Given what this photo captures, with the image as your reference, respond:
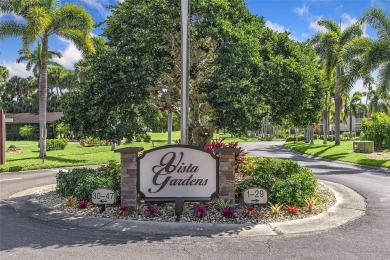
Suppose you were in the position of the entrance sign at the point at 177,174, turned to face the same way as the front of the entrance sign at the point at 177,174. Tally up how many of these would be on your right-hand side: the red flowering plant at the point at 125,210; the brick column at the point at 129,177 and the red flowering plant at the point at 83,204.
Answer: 3

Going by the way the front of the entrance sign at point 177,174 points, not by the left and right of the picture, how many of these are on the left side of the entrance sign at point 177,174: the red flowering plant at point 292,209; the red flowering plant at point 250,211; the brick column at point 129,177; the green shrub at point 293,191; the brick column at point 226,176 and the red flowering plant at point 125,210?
4

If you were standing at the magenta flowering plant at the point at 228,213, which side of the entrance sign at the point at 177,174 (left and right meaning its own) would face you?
left

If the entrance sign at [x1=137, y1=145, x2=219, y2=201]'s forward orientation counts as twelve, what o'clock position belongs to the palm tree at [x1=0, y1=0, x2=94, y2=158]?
The palm tree is roughly at 5 o'clock from the entrance sign.

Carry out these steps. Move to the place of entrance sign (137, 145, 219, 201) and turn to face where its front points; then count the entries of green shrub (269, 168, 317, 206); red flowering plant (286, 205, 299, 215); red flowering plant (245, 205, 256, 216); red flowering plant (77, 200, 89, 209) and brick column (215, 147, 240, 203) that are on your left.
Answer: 4

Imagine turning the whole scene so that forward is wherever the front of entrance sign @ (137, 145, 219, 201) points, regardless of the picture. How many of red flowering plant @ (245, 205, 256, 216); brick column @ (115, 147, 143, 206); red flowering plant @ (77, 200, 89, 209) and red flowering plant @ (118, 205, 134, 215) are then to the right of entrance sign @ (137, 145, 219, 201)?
3

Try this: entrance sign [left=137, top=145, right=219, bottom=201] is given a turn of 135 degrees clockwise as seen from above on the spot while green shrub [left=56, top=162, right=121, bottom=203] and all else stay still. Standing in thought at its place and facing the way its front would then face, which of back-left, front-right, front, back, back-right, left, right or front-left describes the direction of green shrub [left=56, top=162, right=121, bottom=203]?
front

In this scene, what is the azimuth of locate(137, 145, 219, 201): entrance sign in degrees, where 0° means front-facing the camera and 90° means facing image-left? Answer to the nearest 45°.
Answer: approximately 0°

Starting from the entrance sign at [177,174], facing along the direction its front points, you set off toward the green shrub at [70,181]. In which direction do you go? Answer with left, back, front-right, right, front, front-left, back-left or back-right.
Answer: back-right

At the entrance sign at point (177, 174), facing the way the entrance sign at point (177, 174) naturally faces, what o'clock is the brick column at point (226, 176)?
The brick column is roughly at 9 o'clock from the entrance sign.

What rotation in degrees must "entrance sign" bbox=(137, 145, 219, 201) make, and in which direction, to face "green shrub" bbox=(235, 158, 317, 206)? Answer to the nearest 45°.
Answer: approximately 90° to its left
